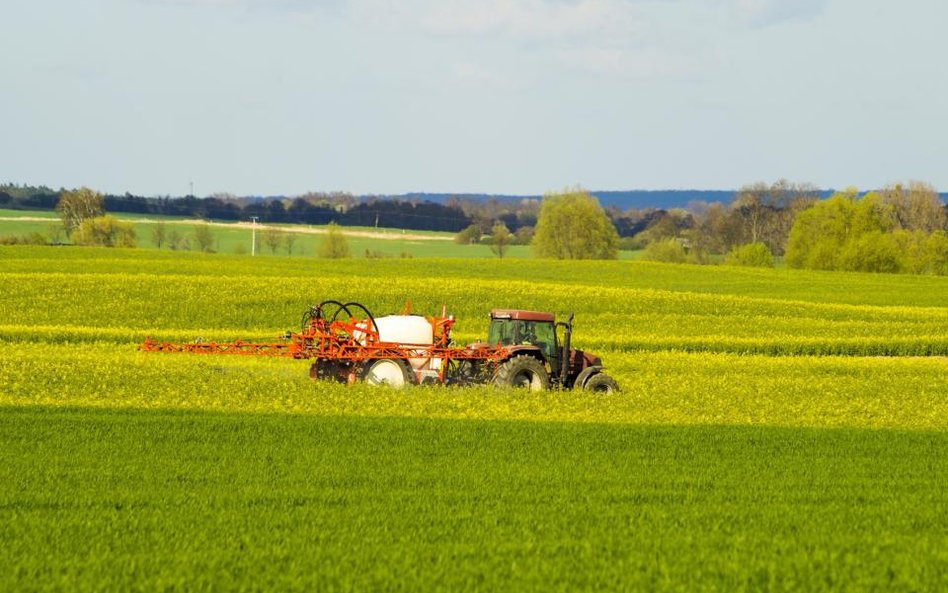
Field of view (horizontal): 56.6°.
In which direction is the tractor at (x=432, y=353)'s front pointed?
to the viewer's right
